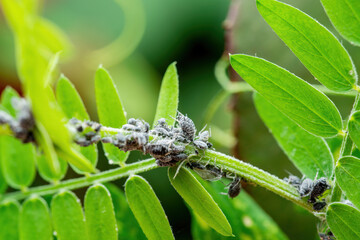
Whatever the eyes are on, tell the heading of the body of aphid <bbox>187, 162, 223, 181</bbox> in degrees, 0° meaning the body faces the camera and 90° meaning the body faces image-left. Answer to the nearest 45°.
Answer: approximately 90°
